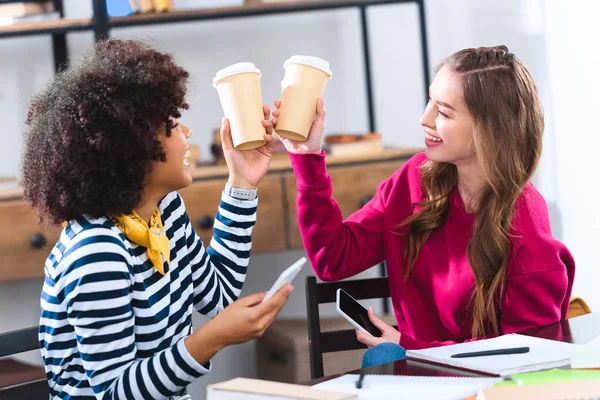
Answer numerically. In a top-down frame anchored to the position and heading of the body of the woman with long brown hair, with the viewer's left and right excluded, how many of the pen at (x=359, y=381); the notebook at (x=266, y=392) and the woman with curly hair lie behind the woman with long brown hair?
0

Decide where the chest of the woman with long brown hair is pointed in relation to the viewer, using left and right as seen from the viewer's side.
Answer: facing the viewer and to the left of the viewer

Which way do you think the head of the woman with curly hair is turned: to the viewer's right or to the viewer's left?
to the viewer's right

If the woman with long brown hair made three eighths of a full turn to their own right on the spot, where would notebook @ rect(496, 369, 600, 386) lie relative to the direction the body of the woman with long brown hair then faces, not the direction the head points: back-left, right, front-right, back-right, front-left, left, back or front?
back

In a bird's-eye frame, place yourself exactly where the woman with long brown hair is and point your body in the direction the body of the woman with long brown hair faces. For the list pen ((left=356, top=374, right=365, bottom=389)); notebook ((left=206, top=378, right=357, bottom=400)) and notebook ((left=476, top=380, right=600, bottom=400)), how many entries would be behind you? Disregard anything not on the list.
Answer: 0

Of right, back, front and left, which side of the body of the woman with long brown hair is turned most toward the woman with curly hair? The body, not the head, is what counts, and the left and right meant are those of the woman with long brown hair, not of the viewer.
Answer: front

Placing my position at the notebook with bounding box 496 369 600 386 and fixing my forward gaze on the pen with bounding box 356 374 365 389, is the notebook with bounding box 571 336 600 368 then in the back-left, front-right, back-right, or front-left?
back-right

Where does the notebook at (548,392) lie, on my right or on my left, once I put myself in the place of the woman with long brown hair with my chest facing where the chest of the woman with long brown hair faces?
on my left

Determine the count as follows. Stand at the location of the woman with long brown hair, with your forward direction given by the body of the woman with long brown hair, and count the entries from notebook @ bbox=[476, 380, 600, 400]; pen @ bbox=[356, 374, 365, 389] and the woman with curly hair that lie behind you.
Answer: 0

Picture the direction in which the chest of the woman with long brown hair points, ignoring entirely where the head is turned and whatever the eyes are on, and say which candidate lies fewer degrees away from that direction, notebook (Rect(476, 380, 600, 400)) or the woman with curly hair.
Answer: the woman with curly hair

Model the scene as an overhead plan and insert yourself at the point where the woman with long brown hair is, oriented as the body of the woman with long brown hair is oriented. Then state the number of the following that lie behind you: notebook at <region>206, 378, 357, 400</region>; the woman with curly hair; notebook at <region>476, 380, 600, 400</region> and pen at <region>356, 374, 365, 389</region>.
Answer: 0

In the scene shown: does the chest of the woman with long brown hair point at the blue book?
no

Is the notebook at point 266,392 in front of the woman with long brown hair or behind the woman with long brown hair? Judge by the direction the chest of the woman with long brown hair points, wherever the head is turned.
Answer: in front
